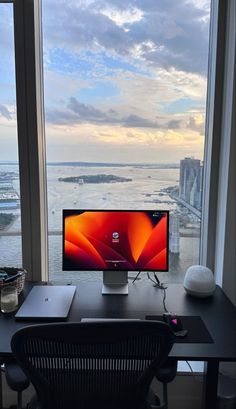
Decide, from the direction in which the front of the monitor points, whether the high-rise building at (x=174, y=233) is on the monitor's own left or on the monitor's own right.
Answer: on the monitor's own left

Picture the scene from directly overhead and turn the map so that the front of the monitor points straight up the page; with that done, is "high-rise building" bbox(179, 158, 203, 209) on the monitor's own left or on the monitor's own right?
on the monitor's own left

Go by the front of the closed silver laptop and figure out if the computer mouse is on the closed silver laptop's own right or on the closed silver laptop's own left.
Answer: on the closed silver laptop's own left

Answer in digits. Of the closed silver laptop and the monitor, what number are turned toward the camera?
2

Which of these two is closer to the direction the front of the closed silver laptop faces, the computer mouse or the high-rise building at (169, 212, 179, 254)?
the computer mouse

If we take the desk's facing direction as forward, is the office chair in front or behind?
in front

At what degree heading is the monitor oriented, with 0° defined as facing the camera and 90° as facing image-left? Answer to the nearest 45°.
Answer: approximately 0°
